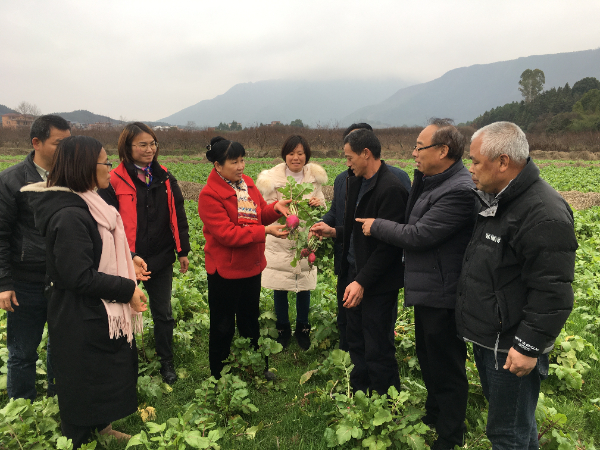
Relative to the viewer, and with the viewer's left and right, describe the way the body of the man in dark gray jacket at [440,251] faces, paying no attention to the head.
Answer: facing to the left of the viewer

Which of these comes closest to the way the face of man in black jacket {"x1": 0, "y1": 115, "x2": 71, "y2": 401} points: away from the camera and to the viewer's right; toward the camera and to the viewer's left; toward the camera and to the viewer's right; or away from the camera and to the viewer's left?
toward the camera and to the viewer's right

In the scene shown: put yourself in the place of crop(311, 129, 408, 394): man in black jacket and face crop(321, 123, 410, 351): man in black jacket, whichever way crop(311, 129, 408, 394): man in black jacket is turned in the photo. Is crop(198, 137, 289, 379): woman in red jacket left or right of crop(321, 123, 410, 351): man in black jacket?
left

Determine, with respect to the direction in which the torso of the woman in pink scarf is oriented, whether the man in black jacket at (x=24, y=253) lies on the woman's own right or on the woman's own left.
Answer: on the woman's own left

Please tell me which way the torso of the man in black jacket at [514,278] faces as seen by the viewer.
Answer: to the viewer's left

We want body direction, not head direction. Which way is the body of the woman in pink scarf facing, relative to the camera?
to the viewer's right

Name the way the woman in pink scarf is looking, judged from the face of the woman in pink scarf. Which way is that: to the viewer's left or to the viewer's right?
to the viewer's right

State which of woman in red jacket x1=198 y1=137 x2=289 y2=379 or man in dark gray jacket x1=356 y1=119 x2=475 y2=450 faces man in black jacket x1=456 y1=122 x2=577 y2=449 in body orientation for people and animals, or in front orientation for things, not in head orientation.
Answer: the woman in red jacket
